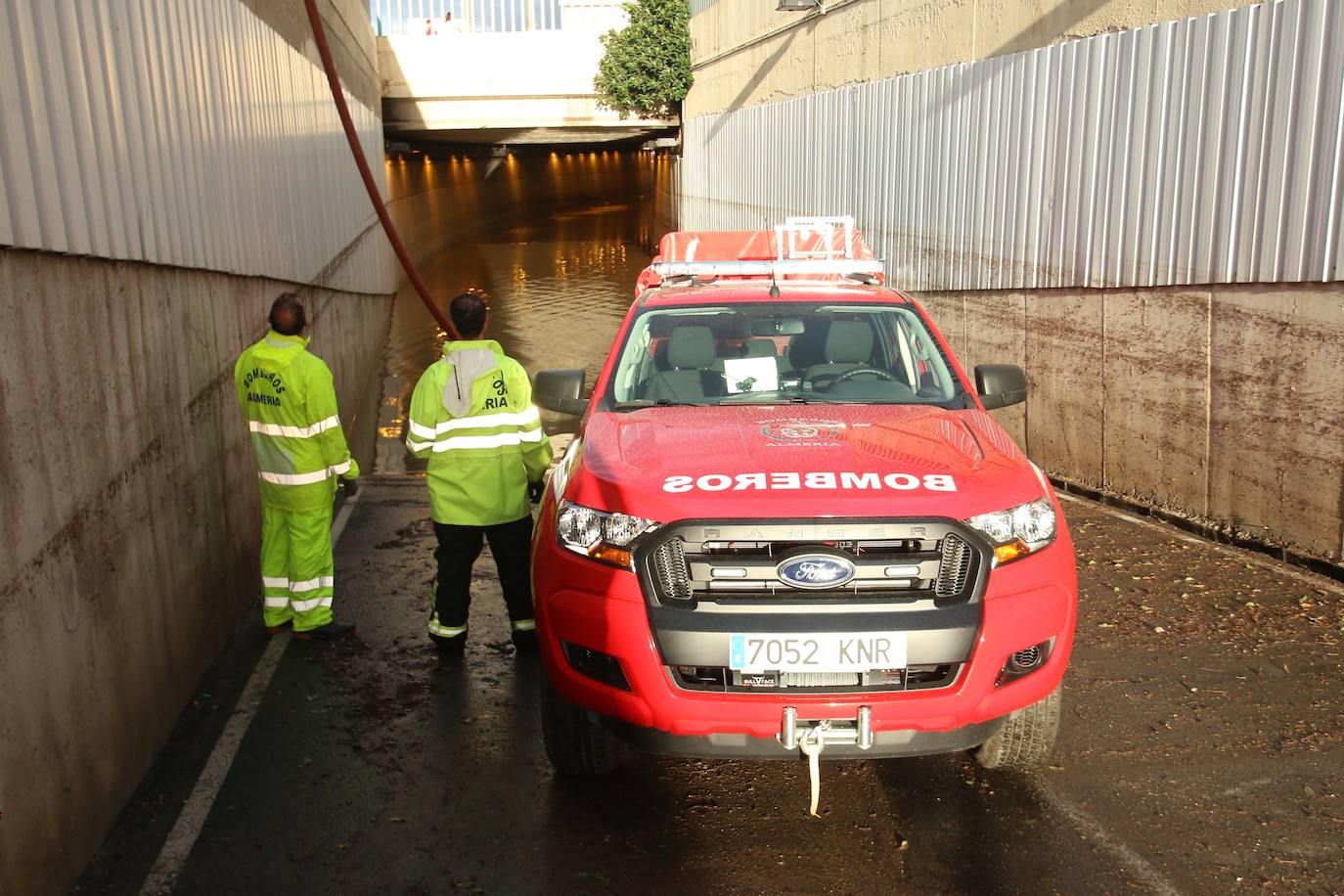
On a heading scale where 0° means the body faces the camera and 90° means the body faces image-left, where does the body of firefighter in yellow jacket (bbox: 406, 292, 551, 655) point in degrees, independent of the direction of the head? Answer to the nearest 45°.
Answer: approximately 180°

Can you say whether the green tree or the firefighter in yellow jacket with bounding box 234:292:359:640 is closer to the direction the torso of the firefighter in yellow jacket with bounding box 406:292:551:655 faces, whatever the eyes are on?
the green tree

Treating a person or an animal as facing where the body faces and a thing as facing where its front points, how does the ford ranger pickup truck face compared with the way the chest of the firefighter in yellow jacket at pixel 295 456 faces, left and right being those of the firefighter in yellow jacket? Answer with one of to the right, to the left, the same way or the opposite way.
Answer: the opposite way

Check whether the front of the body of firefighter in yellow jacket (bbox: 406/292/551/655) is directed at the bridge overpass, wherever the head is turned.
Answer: yes

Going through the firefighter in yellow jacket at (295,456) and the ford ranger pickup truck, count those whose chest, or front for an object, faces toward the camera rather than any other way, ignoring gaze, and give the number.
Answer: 1

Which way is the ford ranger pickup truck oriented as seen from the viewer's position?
toward the camera

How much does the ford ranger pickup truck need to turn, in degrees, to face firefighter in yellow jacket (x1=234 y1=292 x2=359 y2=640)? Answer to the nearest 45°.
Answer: approximately 135° to its right

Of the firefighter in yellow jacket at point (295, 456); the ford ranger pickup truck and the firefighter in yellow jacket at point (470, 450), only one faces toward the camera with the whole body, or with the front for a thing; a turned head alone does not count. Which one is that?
the ford ranger pickup truck

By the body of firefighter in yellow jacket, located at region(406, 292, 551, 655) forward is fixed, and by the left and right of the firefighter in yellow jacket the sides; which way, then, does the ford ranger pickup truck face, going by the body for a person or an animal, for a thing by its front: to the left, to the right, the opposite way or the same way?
the opposite way

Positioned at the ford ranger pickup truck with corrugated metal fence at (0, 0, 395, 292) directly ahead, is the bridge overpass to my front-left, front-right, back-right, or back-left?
front-right

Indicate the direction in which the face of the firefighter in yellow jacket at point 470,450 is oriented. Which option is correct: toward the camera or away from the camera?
away from the camera

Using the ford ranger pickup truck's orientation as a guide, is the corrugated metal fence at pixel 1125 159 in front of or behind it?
behind

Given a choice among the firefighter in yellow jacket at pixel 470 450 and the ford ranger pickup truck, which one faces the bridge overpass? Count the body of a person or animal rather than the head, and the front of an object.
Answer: the firefighter in yellow jacket

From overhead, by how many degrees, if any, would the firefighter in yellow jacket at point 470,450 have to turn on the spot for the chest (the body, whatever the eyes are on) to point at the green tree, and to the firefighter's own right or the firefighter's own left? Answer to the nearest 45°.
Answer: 0° — they already face it

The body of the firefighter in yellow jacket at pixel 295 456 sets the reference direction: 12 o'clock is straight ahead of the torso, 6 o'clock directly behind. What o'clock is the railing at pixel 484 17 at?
The railing is roughly at 11 o'clock from the firefighter in yellow jacket.
